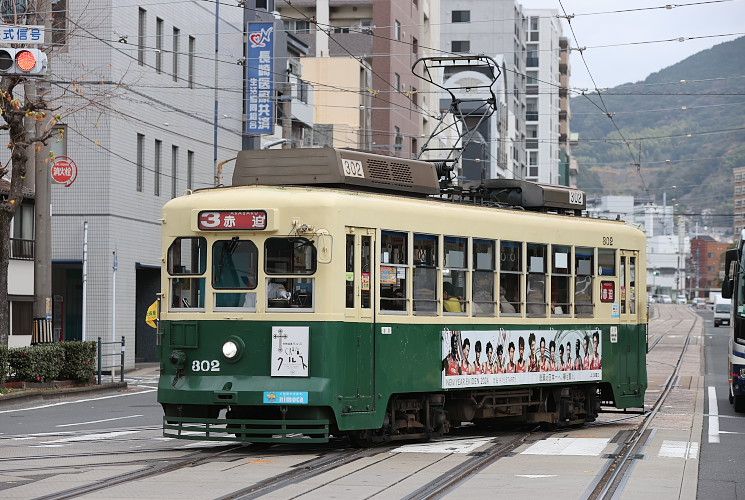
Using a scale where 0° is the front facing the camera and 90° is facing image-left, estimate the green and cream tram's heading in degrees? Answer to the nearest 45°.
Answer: approximately 45°

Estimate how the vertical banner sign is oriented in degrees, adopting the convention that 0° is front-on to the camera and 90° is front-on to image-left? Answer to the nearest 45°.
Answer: approximately 0°

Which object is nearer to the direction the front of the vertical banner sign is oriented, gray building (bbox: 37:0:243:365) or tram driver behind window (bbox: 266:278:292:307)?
the tram driver behind window

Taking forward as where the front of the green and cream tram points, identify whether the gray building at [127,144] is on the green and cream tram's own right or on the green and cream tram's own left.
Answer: on the green and cream tram's own right

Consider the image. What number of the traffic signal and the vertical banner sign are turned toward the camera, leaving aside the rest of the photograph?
2

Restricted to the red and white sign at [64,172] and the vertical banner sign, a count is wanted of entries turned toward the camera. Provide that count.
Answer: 2

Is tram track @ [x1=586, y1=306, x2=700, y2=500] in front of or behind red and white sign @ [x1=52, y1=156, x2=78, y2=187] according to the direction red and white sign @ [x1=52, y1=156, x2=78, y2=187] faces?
in front
